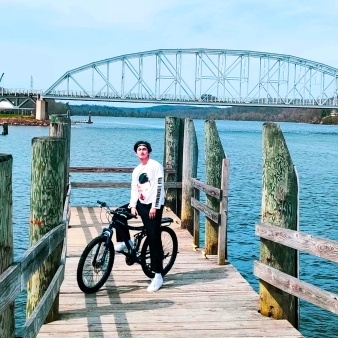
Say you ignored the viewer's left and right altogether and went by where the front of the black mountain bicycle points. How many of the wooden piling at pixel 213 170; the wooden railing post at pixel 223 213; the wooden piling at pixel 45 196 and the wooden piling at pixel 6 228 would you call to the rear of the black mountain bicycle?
2

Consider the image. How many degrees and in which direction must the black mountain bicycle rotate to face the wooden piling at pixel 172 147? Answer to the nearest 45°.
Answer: approximately 135° to its right

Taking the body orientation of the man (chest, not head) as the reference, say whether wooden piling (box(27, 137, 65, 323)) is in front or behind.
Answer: in front

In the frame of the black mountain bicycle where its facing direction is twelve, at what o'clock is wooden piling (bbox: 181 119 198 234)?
The wooden piling is roughly at 5 o'clock from the black mountain bicycle.

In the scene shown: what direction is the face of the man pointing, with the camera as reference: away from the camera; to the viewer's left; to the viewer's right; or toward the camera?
toward the camera

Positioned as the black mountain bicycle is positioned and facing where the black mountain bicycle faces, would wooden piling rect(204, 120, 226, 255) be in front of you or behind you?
behind

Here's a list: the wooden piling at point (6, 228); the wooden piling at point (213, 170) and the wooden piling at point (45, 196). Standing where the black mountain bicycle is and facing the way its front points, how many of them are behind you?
1

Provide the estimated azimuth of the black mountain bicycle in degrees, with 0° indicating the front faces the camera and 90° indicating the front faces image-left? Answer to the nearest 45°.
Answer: approximately 45°

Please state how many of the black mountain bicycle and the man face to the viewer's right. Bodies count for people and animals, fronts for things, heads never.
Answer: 0

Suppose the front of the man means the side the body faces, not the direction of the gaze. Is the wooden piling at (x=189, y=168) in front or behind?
behind
